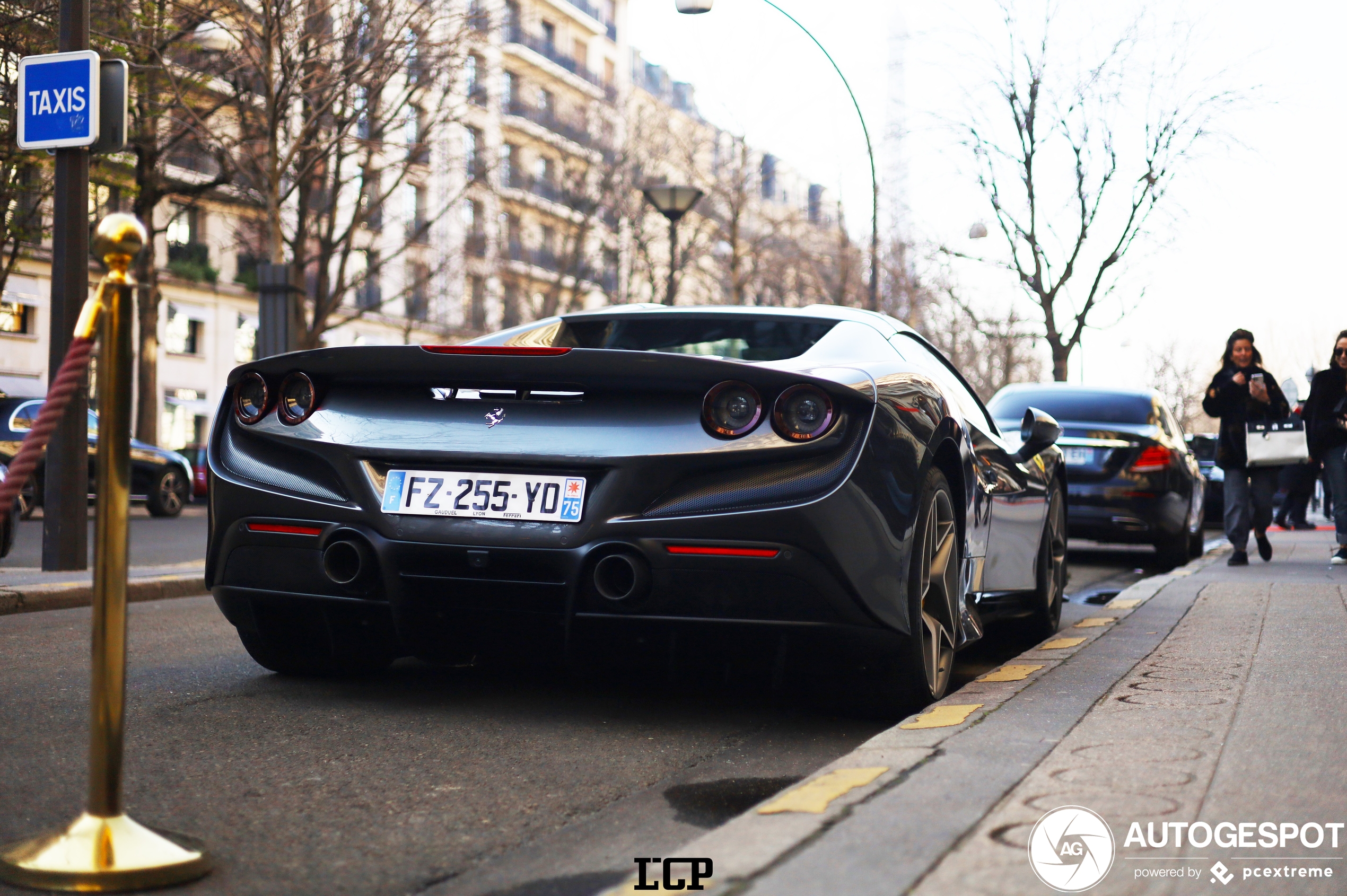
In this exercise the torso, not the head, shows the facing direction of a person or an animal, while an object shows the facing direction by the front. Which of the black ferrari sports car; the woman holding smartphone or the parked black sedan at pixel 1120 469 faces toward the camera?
the woman holding smartphone

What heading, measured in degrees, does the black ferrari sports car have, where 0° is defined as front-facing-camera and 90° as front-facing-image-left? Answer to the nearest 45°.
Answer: approximately 225°

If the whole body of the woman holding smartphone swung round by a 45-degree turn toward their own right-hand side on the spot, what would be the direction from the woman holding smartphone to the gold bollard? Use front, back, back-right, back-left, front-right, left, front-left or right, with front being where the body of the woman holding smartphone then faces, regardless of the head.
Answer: front-left

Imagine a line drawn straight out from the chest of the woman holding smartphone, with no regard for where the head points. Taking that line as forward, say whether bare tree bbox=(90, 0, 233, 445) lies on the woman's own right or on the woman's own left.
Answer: on the woman's own right

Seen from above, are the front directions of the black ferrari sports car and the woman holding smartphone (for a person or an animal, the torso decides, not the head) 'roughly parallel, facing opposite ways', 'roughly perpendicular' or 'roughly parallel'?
roughly parallel, facing opposite ways

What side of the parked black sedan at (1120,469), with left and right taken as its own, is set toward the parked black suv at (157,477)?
left

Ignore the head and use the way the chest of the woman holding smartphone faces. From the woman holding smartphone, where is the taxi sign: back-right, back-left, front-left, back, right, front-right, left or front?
front-right

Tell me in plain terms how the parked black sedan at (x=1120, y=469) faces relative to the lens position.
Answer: facing away from the viewer

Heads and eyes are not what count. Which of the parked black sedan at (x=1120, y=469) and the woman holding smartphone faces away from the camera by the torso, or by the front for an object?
the parked black sedan

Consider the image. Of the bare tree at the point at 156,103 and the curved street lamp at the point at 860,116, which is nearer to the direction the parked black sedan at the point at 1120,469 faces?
the curved street lamp

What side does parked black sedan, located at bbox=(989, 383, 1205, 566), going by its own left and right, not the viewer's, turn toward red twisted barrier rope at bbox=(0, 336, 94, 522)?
back

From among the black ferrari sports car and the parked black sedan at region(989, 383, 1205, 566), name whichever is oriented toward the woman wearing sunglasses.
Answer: the black ferrari sports car

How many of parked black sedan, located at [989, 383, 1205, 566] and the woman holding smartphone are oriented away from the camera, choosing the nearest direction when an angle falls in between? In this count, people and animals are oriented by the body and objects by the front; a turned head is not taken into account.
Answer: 1

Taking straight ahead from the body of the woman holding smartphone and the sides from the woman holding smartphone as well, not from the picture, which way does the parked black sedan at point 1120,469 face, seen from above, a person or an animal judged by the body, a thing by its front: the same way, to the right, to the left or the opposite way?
the opposite way

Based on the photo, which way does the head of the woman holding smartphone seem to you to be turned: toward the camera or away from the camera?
toward the camera

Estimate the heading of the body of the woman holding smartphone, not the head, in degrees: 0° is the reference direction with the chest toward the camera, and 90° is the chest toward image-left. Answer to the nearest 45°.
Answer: approximately 0°
